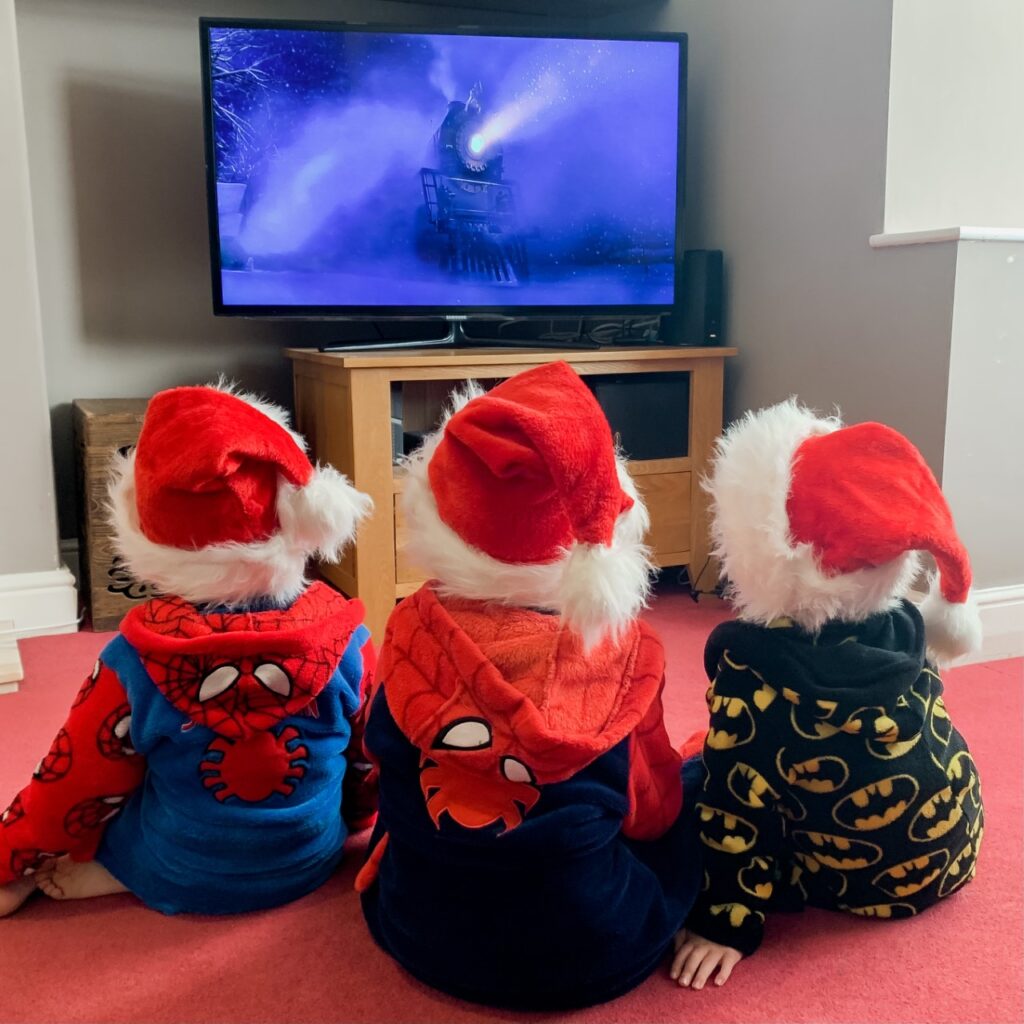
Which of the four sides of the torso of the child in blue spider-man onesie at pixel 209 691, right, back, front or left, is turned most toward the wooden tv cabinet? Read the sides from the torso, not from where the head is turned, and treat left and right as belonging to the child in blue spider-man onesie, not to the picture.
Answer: front

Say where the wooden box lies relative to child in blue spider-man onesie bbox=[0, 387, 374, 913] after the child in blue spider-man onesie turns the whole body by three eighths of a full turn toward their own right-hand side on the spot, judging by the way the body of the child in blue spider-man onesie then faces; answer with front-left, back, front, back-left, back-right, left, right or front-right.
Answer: back-left

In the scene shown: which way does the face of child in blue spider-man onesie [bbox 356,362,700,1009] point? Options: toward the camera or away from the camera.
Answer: away from the camera

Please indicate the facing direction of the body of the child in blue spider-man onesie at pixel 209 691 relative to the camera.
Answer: away from the camera

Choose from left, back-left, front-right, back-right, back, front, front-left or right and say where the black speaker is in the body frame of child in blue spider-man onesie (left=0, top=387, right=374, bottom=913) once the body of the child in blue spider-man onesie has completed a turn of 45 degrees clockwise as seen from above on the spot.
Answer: front
